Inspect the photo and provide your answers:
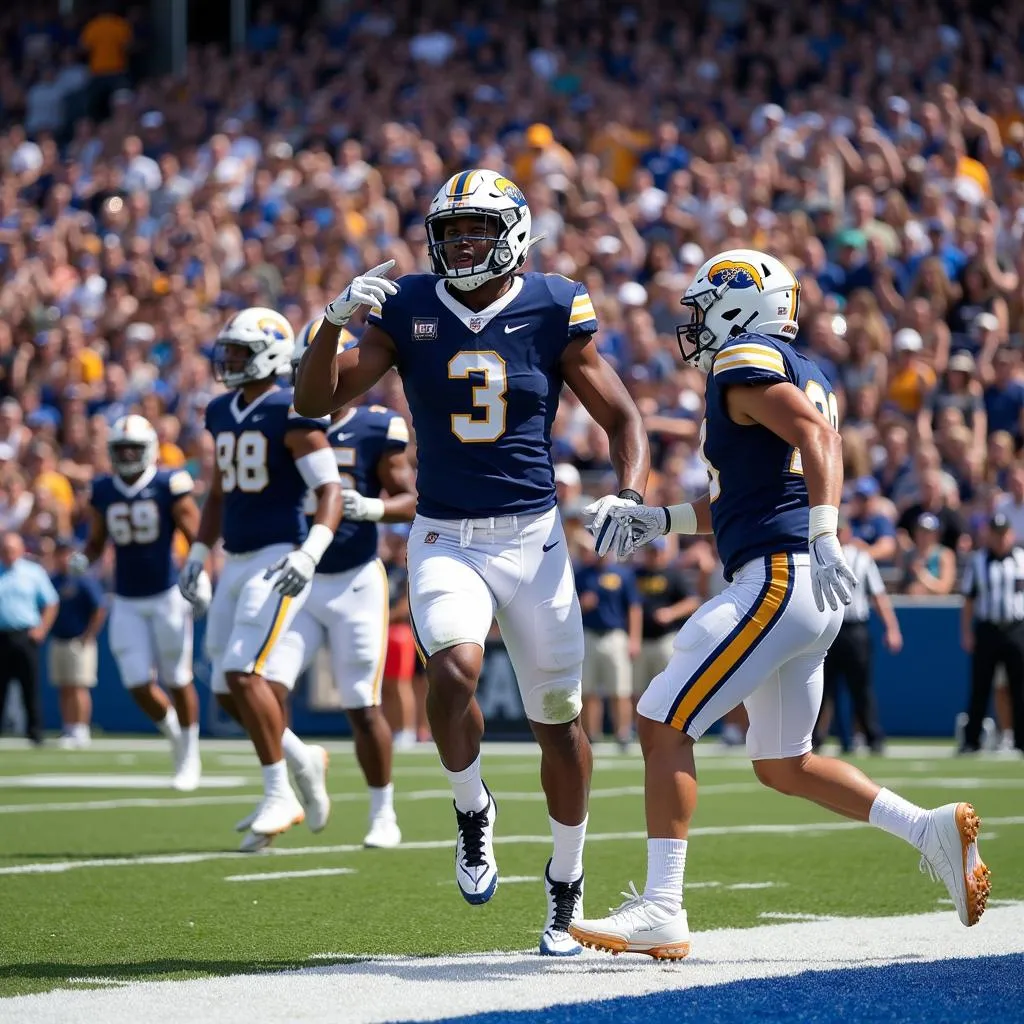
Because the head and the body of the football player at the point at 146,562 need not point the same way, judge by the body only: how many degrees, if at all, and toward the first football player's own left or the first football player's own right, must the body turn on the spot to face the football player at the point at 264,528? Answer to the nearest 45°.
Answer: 0° — they already face them

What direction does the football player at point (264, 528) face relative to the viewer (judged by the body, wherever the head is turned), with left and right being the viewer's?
facing the viewer and to the left of the viewer

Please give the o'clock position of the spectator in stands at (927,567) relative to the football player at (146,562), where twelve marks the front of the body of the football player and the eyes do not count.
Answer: The spectator in stands is roughly at 8 o'clock from the football player.

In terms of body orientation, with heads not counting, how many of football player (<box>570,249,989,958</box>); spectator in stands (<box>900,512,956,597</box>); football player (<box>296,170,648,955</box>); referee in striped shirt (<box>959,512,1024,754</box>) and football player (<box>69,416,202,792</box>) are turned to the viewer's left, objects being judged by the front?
1

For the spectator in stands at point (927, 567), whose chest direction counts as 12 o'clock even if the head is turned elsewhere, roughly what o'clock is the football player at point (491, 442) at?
The football player is roughly at 12 o'clock from the spectator in stands.

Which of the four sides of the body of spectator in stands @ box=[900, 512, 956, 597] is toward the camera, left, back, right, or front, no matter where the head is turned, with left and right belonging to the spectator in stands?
front

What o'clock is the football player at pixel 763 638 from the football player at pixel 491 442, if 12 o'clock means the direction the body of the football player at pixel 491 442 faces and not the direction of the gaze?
the football player at pixel 763 638 is roughly at 10 o'clock from the football player at pixel 491 442.

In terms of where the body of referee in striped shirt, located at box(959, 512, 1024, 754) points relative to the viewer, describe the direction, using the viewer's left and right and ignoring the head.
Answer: facing the viewer

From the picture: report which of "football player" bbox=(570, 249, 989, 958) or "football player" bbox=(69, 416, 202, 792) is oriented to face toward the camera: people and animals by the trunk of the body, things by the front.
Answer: "football player" bbox=(69, 416, 202, 792)

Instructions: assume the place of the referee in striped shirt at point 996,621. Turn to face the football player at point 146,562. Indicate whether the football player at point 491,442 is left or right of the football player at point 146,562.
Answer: left
